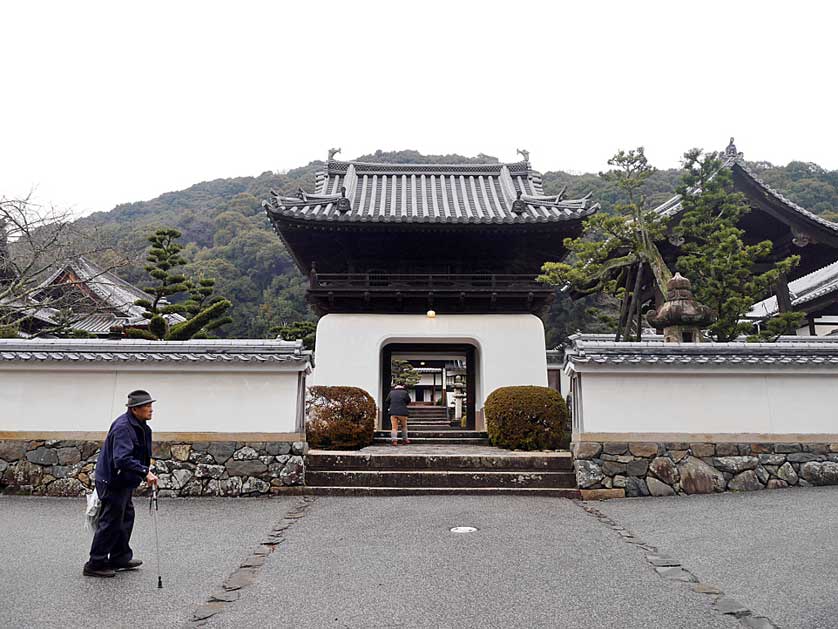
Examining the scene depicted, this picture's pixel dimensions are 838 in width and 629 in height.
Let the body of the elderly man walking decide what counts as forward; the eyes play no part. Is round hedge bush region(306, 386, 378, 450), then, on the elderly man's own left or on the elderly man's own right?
on the elderly man's own left

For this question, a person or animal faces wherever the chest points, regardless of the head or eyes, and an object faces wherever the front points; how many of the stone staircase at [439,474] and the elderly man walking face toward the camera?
1

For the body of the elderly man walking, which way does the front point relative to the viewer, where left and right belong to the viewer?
facing to the right of the viewer

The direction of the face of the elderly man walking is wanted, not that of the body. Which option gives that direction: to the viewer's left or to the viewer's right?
to the viewer's right

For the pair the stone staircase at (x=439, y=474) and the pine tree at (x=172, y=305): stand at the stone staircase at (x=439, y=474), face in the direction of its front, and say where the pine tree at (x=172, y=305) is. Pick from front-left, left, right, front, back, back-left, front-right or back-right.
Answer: back-right

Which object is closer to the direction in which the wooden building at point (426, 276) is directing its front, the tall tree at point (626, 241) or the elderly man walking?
the elderly man walking
